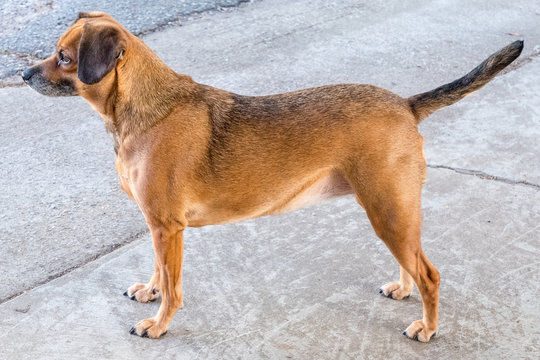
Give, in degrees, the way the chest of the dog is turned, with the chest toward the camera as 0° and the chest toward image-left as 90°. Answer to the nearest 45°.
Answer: approximately 90°
